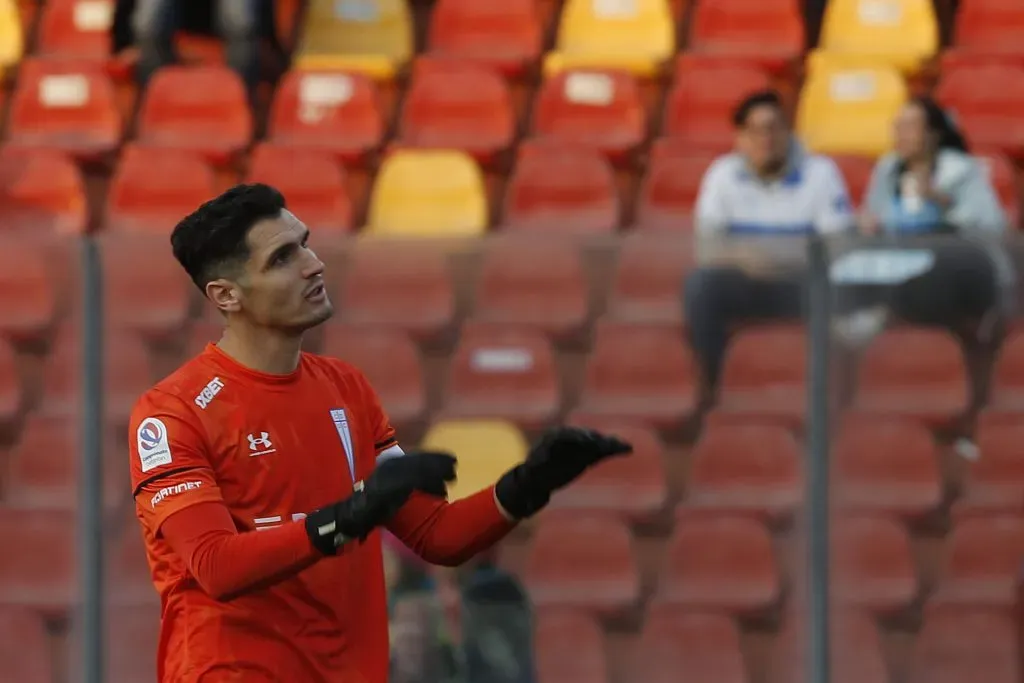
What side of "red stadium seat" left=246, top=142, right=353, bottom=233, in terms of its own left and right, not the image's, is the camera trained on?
front

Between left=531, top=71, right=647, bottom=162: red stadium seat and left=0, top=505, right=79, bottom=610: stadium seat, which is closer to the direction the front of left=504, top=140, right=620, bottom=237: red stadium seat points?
the stadium seat

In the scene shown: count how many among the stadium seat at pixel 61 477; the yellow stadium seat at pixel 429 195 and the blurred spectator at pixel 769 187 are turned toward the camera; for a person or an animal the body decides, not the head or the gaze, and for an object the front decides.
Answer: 3

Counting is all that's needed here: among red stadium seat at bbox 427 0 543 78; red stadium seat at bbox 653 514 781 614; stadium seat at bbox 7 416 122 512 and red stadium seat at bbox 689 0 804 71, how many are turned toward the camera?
4

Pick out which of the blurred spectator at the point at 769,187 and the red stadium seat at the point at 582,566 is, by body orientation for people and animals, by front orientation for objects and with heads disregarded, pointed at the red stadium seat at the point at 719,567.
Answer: the blurred spectator

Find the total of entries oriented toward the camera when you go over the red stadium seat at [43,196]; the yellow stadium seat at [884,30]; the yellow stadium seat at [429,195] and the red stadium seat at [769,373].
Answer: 4

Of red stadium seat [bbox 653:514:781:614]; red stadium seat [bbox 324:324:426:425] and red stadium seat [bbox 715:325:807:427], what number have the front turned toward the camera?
3

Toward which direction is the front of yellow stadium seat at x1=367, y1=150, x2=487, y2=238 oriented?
toward the camera

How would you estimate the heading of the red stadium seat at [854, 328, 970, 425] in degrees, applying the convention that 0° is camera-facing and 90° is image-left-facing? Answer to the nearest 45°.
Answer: approximately 0°

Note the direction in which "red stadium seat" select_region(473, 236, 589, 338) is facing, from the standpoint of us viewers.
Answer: facing the viewer

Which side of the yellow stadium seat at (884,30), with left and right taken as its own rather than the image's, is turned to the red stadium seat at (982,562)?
front

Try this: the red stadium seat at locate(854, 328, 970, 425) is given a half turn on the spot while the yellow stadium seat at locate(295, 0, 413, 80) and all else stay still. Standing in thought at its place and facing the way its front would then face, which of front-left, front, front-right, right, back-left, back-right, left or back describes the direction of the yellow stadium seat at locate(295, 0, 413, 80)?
front-left

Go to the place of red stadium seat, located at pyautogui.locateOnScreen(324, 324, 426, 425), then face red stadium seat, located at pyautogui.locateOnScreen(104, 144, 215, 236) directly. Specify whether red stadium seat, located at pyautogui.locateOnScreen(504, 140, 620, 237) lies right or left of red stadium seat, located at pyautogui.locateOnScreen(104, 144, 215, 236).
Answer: right

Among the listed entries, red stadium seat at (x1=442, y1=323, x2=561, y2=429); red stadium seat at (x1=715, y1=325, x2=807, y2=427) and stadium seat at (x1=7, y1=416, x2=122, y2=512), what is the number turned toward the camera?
3
